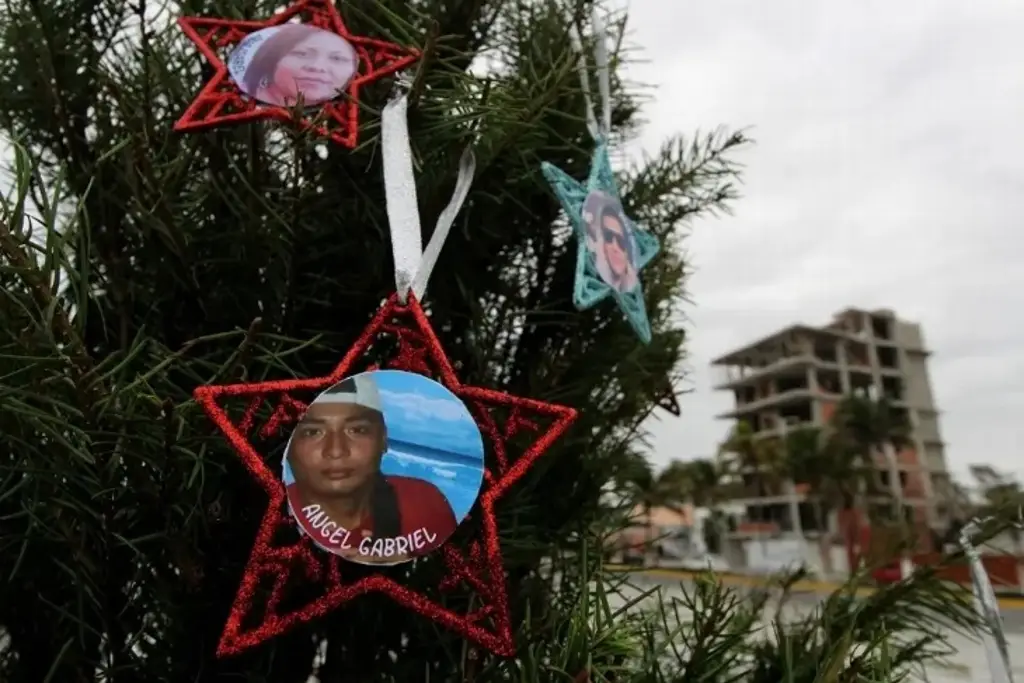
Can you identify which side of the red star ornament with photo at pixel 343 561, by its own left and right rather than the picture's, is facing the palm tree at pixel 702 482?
back

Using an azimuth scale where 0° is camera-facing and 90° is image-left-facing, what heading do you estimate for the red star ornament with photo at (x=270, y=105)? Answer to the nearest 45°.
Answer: approximately 0°

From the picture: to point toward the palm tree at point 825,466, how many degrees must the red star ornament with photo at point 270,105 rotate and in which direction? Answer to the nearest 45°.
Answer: approximately 135° to its left

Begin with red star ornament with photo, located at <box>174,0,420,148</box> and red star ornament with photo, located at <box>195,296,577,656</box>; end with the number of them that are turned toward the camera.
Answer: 2

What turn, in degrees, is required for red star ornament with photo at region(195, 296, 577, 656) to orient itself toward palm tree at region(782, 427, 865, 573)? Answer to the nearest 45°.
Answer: approximately 135° to its left
